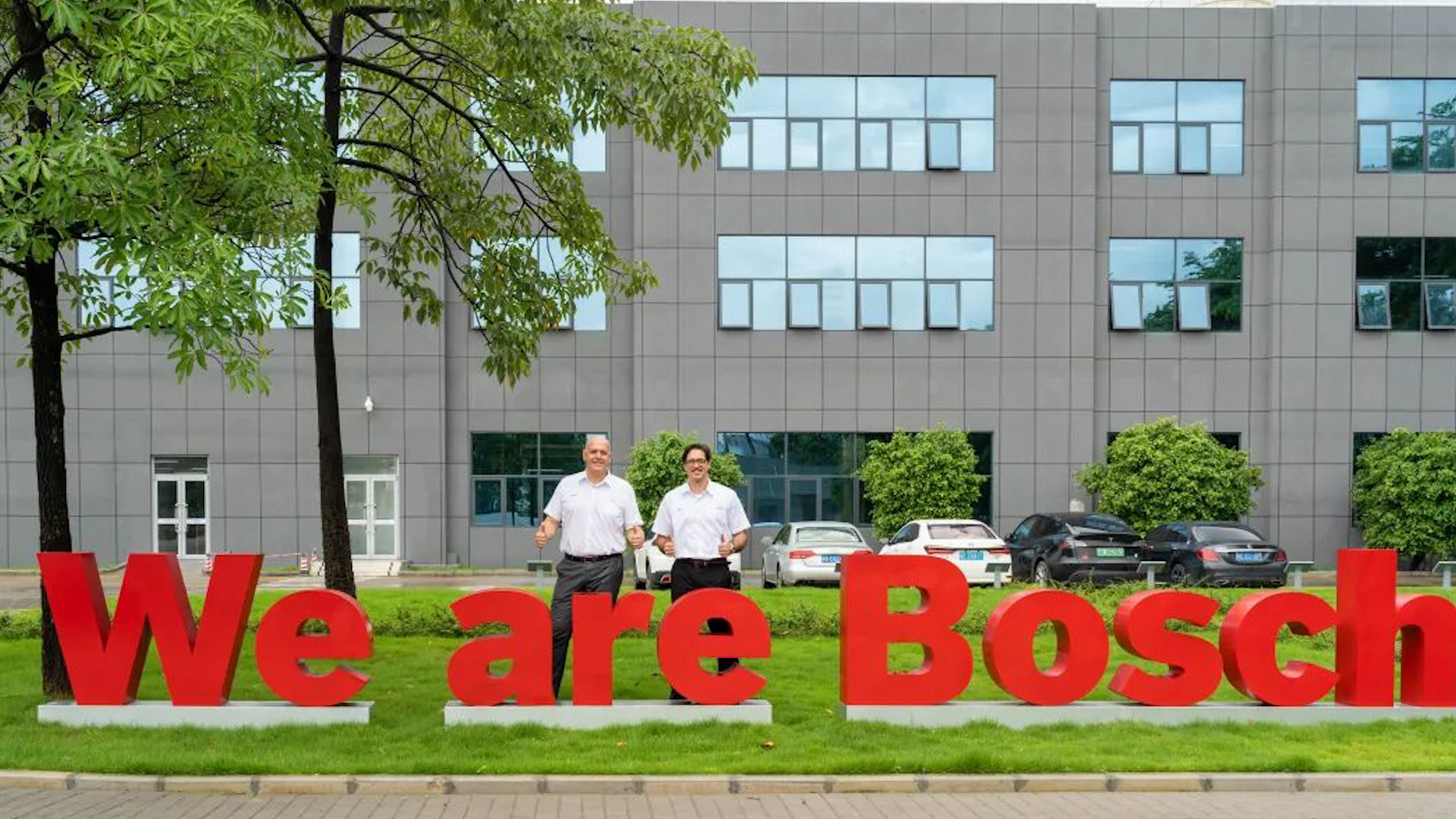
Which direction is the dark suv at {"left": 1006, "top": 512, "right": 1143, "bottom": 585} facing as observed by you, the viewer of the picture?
facing away from the viewer and to the left of the viewer

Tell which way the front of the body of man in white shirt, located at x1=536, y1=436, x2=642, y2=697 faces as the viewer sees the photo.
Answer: toward the camera

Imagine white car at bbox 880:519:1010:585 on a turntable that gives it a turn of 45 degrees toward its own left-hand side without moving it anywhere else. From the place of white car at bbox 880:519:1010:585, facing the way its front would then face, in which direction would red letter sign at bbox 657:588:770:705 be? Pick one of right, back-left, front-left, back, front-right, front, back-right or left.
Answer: left

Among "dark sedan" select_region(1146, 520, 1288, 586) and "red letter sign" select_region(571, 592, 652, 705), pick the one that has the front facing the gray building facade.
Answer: the dark sedan

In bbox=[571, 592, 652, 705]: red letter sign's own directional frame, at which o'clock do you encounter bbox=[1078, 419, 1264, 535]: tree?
The tree is roughly at 7 o'clock from the red letter sign.

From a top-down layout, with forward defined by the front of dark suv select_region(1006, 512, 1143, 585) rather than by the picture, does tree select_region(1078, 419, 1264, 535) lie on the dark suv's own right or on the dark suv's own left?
on the dark suv's own right

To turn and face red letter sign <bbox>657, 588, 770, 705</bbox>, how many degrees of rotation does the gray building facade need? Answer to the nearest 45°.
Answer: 0° — it already faces it

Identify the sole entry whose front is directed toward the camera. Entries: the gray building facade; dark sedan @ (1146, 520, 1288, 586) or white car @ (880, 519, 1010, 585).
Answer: the gray building facade

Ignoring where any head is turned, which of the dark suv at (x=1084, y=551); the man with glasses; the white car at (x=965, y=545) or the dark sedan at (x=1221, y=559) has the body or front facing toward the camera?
the man with glasses

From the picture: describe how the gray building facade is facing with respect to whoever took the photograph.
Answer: facing the viewer

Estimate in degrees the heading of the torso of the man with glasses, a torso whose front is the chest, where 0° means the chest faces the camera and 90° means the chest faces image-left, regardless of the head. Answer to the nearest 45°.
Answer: approximately 0°
